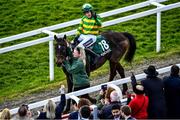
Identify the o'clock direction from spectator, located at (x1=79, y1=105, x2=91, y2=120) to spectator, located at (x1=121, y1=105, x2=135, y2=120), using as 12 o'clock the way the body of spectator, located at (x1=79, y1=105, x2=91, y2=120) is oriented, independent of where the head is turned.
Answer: spectator, located at (x1=121, y1=105, x2=135, y2=120) is roughly at 3 o'clock from spectator, located at (x1=79, y1=105, x2=91, y2=120).

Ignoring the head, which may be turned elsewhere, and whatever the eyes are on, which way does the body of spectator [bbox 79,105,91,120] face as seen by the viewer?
away from the camera

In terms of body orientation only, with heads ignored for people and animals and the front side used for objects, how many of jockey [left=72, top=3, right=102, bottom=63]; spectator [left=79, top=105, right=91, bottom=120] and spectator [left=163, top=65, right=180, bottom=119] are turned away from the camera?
2

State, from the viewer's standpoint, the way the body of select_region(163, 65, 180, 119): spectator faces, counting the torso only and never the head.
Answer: away from the camera

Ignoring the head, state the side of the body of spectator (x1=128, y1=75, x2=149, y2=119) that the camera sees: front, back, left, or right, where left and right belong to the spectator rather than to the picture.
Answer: back

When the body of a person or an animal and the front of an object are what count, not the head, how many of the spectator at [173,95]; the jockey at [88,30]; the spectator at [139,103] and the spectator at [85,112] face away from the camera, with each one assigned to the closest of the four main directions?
3

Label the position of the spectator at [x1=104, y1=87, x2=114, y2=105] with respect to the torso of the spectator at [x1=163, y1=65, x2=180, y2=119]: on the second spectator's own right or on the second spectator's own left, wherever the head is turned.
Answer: on the second spectator's own left

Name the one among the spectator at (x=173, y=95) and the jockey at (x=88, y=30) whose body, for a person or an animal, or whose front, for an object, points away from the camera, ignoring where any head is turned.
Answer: the spectator
